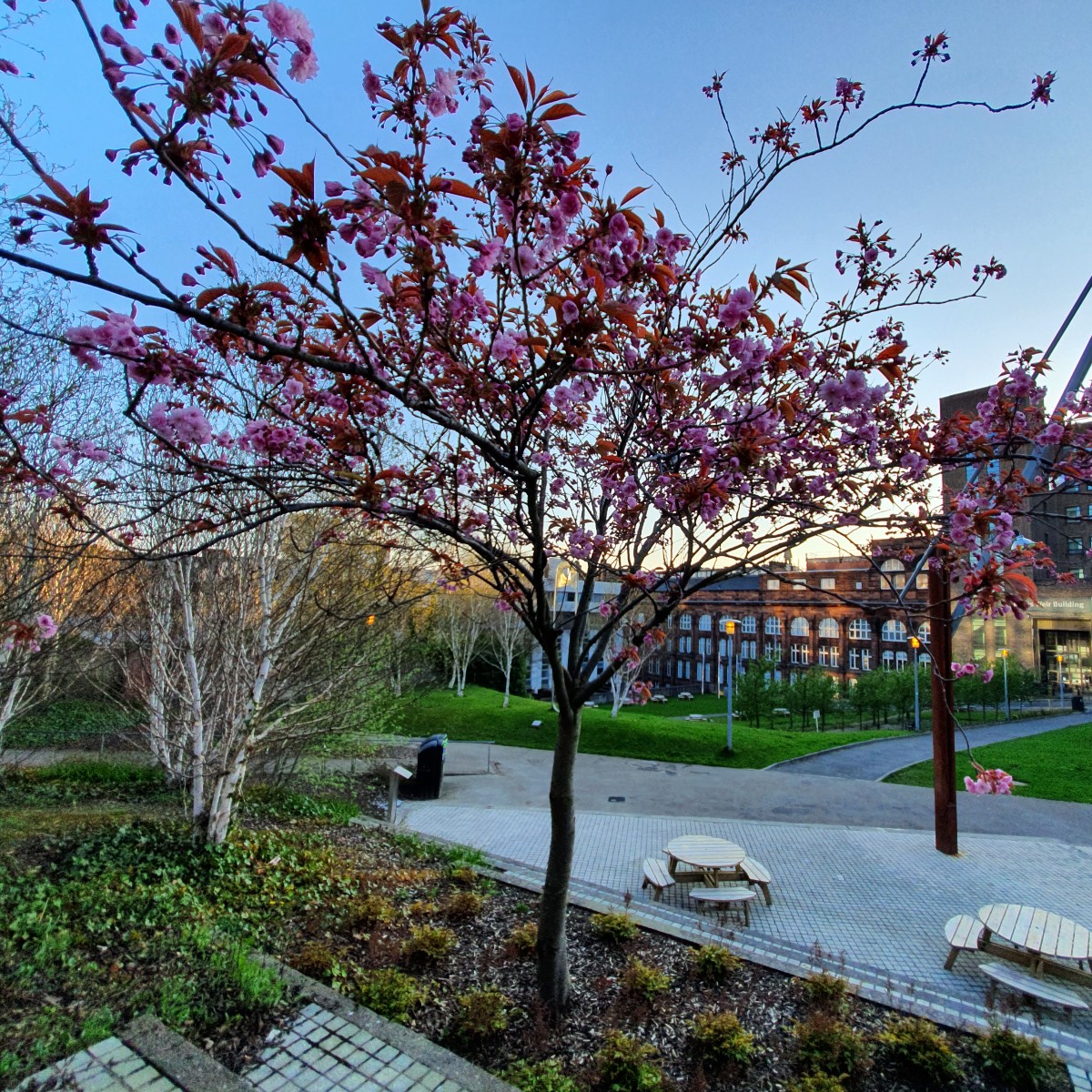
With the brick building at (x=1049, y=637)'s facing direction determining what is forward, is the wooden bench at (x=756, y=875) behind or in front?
in front

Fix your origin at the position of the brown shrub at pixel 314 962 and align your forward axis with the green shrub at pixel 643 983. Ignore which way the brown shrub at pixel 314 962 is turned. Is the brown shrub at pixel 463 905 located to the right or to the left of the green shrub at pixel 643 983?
left

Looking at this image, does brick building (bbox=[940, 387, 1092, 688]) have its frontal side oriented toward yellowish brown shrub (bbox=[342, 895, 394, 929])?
yes

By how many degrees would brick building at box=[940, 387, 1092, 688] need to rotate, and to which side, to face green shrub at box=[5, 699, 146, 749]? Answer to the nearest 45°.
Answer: approximately 45° to its right

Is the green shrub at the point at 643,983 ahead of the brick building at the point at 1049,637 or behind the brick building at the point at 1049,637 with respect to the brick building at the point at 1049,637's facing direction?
ahead

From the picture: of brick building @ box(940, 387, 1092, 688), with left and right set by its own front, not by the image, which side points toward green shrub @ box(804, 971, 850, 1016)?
front

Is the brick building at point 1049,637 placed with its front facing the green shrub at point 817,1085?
yes

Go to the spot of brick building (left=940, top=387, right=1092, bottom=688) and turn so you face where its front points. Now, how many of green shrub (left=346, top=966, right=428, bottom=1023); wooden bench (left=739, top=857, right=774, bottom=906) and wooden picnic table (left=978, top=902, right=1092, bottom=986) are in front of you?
3

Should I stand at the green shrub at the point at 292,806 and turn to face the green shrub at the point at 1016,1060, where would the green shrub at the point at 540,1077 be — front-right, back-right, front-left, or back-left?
front-right

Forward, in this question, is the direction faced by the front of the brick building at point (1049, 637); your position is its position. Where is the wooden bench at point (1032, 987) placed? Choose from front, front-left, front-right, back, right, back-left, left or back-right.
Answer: front

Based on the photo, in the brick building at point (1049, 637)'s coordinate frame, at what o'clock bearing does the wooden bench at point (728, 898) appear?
The wooden bench is roughly at 12 o'clock from the brick building.

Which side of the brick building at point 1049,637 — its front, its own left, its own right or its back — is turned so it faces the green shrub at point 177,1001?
front

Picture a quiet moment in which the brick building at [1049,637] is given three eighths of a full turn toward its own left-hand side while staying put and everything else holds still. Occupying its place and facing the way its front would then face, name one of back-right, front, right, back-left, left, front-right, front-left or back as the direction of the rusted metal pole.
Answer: back-right

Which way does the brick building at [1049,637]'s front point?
toward the camera

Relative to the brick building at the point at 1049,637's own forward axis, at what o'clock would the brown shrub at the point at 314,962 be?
The brown shrub is roughly at 12 o'clock from the brick building.

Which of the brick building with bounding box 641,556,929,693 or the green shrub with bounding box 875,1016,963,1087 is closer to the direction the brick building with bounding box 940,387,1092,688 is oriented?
the green shrub

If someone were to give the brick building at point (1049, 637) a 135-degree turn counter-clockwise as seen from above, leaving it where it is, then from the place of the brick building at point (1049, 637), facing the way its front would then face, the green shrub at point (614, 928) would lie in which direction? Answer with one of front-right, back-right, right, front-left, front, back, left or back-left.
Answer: back-right
